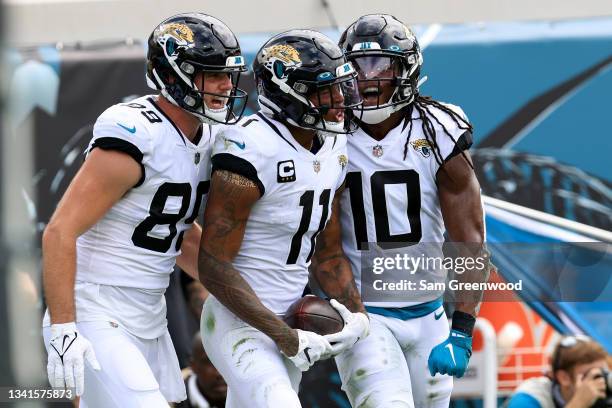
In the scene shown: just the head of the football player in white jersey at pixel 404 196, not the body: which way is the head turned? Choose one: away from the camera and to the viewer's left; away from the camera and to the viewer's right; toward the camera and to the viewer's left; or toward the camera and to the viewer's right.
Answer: toward the camera and to the viewer's left

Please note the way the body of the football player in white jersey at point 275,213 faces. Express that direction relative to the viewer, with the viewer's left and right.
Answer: facing the viewer and to the right of the viewer

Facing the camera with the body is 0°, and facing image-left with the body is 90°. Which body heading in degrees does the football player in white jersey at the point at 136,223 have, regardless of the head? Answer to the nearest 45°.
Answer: approximately 315°

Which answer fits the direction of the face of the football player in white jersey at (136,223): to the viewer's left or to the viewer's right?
to the viewer's right

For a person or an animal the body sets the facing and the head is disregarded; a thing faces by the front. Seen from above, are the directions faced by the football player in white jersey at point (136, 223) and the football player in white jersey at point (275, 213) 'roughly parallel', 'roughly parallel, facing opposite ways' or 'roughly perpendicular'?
roughly parallel

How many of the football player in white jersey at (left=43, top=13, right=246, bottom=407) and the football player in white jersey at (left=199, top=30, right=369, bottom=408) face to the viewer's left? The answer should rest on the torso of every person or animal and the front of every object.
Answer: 0

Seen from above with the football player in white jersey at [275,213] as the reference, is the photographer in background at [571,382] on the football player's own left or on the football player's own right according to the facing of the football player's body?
on the football player's own left
